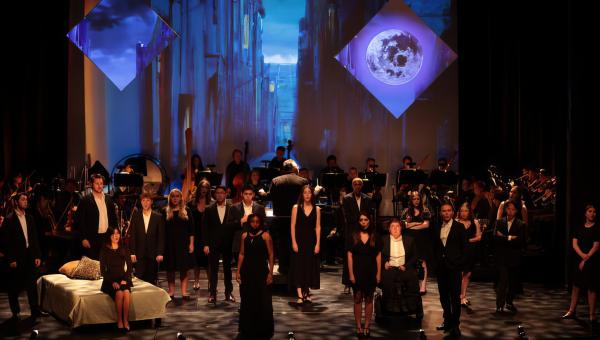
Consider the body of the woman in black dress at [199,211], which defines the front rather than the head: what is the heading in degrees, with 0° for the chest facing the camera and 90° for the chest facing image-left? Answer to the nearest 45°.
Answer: approximately 0°

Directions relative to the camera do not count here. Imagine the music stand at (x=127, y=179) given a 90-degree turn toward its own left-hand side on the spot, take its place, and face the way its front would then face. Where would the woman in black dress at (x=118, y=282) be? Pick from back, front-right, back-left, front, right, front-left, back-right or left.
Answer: left

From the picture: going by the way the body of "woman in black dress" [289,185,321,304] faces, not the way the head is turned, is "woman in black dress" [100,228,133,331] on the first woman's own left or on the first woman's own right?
on the first woman's own right

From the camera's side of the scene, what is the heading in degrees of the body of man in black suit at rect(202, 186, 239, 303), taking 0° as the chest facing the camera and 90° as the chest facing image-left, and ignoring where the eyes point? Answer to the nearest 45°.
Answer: approximately 0°

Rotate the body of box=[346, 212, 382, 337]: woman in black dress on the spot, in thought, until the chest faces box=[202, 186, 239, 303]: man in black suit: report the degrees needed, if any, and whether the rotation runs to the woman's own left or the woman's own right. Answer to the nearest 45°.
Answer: approximately 135° to the woman's own right

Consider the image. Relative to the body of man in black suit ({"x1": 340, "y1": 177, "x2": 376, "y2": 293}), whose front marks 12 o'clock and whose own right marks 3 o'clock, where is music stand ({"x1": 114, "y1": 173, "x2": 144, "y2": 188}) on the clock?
The music stand is roughly at 4 o'clock from the man in black suit.

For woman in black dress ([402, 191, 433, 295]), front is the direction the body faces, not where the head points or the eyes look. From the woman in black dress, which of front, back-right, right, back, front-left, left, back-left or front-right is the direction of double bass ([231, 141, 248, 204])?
back-right

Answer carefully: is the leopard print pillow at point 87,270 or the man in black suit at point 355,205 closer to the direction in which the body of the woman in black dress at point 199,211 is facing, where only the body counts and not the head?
the leopard print pillow

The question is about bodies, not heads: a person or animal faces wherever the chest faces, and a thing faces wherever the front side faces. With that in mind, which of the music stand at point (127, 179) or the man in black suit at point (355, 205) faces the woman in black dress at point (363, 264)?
the man in black suit

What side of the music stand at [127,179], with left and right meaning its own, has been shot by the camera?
back

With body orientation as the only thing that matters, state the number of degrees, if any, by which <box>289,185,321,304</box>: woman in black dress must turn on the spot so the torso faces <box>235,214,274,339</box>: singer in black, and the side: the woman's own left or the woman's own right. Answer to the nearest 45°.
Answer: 0° — they already face them

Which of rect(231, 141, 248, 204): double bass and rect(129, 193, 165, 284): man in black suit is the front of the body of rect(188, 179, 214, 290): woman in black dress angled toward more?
the man in black suit
